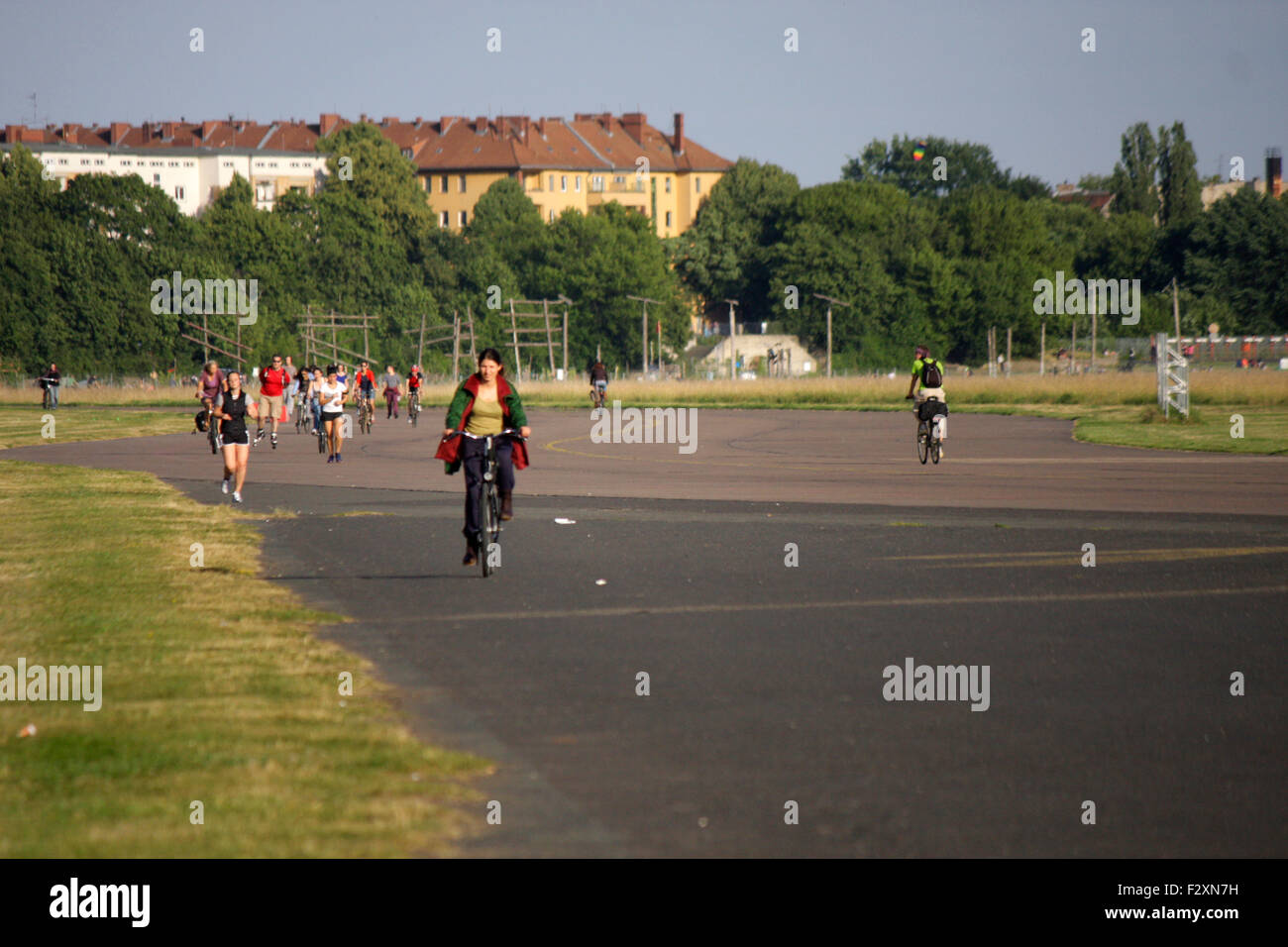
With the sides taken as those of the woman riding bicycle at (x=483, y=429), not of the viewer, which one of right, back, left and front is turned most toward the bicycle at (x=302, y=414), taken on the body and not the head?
back

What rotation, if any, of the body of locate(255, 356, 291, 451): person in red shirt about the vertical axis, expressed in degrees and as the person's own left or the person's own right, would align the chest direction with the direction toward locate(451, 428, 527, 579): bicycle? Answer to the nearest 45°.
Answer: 0° — they already face it

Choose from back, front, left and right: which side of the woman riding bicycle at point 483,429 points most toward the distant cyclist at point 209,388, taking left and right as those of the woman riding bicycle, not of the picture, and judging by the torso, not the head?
back

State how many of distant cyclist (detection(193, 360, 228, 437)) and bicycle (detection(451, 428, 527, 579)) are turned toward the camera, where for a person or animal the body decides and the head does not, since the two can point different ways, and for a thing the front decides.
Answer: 2

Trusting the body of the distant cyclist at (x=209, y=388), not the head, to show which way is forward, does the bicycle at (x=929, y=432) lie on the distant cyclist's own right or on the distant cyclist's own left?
on the distant cyclist's own left
